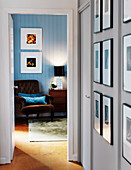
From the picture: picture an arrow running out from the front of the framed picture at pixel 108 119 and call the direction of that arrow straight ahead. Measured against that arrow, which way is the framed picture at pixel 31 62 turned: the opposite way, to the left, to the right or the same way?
to the left

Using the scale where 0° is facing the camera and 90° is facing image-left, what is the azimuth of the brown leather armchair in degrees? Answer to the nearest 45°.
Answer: approximately 315°

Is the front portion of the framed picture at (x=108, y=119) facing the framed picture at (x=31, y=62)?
no

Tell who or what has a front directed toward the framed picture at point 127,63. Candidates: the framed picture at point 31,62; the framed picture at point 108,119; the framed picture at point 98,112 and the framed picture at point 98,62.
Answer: the framed picture at point 31,62

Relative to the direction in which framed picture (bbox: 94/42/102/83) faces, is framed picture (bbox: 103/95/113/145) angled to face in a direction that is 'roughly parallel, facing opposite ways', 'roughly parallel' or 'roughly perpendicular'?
roughly parallel

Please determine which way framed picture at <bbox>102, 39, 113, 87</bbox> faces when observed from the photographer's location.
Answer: facing to the left of the viewer

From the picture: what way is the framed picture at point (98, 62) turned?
to the viewer's left

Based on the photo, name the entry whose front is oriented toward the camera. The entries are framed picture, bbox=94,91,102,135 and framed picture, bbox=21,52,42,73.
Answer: framed picture, bbox=21,52,42,73

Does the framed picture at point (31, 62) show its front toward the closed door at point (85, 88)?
yes

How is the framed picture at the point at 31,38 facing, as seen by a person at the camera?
facing the viewer

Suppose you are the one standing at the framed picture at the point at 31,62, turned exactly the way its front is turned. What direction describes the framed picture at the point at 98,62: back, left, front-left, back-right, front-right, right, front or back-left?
front

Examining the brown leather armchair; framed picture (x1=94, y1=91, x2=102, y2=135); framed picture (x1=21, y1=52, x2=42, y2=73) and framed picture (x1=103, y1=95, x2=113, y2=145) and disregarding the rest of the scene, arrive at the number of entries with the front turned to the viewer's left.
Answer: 2

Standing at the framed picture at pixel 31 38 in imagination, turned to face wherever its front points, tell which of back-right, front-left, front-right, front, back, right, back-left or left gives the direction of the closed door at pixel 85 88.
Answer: front

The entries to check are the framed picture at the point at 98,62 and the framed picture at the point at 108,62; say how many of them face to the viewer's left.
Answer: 2

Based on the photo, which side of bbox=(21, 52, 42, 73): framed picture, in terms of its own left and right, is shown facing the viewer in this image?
front

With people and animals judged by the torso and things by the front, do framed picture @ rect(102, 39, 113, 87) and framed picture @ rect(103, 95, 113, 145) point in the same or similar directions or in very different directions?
same or similar directions

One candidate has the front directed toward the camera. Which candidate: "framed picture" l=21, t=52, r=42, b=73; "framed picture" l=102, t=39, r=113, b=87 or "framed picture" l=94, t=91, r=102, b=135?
"framed picture" l=21, t=52, r=42, b=73

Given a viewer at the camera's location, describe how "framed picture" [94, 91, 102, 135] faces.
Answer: facing to the left of the viewer

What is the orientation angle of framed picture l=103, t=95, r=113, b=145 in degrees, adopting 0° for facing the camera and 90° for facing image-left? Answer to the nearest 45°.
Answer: approximately 90°
